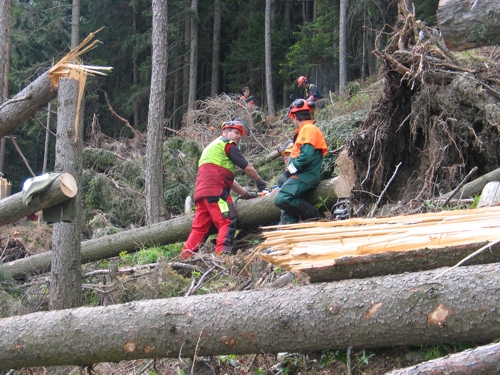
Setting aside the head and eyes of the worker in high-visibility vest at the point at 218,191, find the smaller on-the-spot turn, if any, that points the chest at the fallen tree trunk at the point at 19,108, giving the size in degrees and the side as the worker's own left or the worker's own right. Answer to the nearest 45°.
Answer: approximately 135° to the worker's own right

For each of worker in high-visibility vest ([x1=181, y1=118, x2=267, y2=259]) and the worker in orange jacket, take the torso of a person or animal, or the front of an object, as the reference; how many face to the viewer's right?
1

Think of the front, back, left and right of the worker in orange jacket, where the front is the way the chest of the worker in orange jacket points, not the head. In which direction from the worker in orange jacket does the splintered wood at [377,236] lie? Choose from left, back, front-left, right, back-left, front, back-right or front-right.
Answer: left

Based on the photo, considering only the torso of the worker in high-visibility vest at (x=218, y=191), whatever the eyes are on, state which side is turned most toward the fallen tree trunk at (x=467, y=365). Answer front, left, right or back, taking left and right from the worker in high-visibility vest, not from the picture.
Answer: right

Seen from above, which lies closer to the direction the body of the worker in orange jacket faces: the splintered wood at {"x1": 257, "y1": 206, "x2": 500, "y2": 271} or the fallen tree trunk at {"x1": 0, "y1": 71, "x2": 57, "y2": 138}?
the fallen tree trunk

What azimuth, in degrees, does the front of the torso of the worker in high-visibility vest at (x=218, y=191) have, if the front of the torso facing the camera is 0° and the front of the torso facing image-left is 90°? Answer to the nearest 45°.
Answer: approximately 270°

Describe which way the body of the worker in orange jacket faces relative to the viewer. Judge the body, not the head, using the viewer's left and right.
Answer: facing to the left of the viewer

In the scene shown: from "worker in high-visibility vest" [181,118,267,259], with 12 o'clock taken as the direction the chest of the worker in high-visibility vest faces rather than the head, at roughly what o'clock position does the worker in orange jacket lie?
The worker in orange jacket is roughly at 1 o'clock from the worker in high-visibility vest.

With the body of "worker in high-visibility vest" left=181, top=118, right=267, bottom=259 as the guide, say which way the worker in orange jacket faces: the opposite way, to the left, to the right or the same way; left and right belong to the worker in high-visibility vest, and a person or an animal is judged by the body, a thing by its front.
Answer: the opposite way

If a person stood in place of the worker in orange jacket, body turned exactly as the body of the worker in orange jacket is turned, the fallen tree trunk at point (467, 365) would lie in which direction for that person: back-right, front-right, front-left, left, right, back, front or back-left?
left
